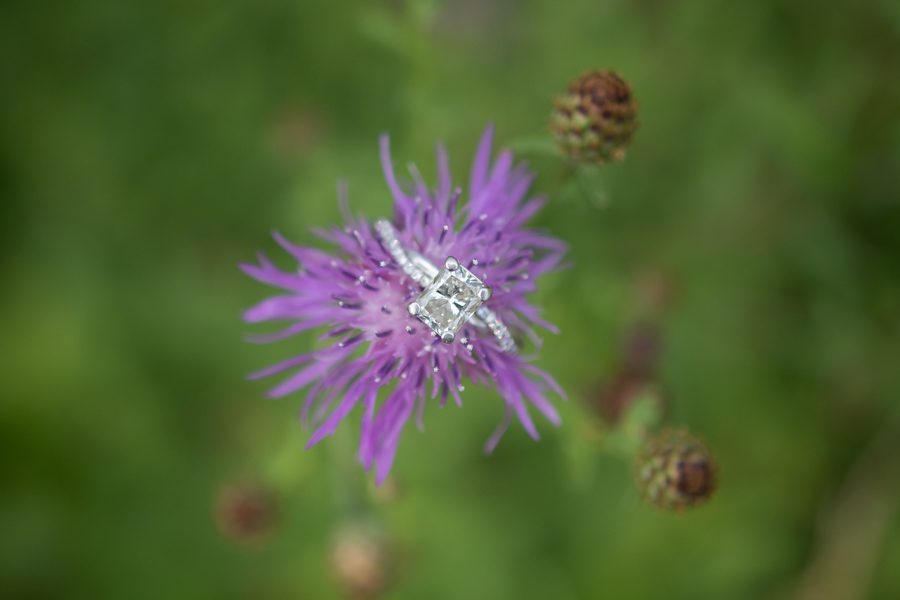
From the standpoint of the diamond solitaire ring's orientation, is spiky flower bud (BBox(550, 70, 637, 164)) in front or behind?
behind

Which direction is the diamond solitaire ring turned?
toward the camera

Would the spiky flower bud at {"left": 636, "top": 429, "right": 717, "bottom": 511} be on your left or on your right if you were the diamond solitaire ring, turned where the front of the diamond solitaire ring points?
on your left
